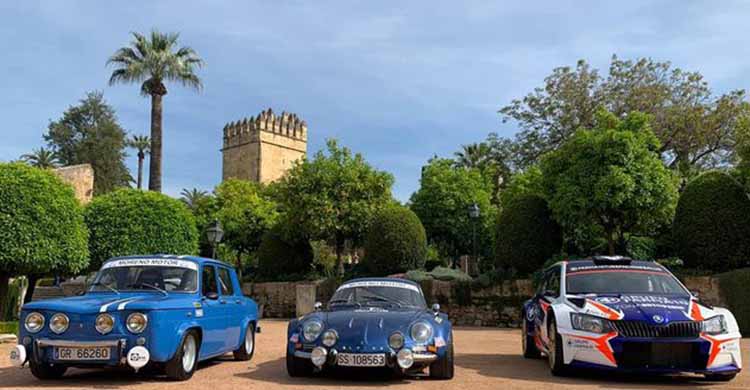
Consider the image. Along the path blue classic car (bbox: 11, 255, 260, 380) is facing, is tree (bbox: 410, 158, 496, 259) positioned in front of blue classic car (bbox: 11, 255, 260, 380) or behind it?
behind

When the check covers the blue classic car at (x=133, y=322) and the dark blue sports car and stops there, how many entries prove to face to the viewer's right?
0

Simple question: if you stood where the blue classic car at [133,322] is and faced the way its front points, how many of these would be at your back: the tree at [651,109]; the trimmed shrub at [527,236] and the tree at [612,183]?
3

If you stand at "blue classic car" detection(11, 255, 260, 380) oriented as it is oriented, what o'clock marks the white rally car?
The white rally car is roughly at 8 o'clock from the blue classic car.

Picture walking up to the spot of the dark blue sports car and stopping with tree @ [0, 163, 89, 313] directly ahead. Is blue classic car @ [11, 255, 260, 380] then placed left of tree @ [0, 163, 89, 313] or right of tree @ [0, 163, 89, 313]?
left

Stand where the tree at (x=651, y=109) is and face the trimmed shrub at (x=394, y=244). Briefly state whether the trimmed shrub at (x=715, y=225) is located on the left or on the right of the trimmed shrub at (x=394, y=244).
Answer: left

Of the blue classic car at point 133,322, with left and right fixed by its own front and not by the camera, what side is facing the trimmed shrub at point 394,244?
back

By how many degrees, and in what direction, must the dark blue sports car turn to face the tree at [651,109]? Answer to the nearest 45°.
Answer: approximately 135° to its left

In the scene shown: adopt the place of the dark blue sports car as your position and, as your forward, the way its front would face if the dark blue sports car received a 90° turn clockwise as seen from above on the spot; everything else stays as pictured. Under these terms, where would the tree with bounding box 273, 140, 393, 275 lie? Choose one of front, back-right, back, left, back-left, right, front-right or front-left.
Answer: right

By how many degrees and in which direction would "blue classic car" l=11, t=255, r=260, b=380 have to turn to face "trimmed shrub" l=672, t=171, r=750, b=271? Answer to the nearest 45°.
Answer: approximately 180°

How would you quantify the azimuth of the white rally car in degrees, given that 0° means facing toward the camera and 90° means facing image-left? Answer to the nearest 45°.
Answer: approximately 315°

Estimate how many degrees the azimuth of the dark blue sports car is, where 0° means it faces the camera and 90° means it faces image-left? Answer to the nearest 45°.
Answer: approximately 0°
